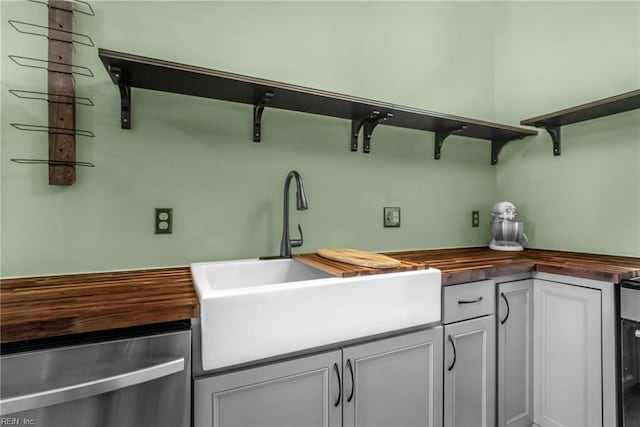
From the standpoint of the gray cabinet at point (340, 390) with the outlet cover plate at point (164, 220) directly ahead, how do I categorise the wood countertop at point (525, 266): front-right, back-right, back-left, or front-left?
back-right

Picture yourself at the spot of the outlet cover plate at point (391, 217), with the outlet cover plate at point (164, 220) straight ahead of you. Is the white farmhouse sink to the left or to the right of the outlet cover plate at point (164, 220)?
left

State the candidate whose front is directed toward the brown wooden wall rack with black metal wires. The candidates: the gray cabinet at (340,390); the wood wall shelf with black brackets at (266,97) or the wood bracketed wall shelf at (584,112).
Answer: the wood bracketed wall shelf at (584,112)

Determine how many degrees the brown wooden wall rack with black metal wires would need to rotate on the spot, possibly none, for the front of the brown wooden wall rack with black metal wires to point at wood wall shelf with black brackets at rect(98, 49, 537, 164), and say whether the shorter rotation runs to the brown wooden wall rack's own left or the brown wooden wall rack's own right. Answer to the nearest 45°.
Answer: approximately 45° to the brown wooden wall rack's own left

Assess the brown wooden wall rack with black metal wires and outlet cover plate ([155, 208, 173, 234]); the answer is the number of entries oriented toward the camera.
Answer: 2

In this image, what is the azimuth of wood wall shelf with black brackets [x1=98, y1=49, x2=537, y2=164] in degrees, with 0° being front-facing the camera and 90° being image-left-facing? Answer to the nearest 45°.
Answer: approximately 315°
